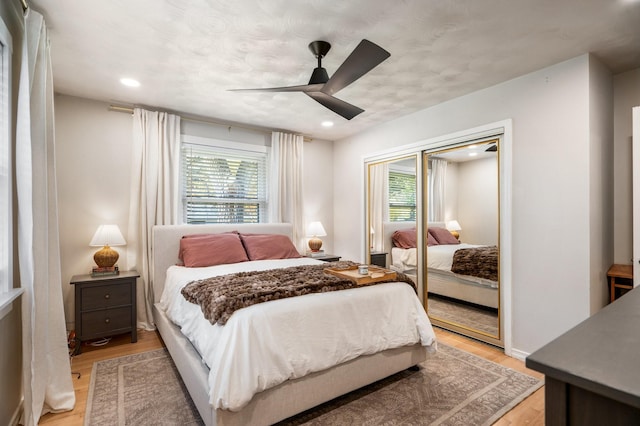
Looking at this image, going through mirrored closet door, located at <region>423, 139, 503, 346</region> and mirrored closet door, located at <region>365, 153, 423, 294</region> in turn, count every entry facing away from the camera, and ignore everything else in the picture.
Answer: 0

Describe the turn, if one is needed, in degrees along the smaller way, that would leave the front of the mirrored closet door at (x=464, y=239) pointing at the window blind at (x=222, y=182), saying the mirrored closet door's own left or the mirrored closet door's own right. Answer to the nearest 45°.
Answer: approximately 45° to the mirrored closet door's own right

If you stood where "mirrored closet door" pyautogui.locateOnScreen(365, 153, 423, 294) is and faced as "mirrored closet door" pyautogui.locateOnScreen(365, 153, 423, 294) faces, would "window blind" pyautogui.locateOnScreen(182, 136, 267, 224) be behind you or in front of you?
in front

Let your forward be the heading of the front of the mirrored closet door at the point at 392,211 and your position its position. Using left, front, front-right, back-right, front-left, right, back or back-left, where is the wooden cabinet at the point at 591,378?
front-left

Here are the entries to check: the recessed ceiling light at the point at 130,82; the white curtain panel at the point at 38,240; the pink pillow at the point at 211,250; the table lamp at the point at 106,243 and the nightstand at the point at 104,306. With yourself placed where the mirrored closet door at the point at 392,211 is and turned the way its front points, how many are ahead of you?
5

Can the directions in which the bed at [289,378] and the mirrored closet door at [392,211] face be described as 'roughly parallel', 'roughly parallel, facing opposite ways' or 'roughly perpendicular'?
roughly perpendicular

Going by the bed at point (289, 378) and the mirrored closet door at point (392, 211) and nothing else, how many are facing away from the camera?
0

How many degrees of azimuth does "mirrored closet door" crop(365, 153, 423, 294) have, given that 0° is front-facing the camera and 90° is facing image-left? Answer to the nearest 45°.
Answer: approximately 45°

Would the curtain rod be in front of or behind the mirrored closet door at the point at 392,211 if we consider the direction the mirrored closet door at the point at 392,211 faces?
in front

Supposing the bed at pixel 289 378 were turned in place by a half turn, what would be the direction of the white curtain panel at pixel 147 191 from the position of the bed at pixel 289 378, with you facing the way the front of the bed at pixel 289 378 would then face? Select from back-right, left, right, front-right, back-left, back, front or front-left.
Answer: front

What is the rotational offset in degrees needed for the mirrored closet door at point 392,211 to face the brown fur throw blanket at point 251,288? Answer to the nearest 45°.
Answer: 0° — it already faces it

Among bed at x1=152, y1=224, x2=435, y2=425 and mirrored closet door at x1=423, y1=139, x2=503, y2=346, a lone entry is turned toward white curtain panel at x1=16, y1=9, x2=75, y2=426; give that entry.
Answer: the mirrored closet door

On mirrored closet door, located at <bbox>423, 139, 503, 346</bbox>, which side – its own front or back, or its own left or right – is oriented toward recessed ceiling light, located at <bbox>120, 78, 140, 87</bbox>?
front

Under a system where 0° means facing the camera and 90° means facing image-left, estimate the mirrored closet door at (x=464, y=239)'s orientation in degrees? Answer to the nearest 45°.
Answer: approximately 45°

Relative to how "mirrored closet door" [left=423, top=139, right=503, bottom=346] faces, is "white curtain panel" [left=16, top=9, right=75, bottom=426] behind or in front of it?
in front
